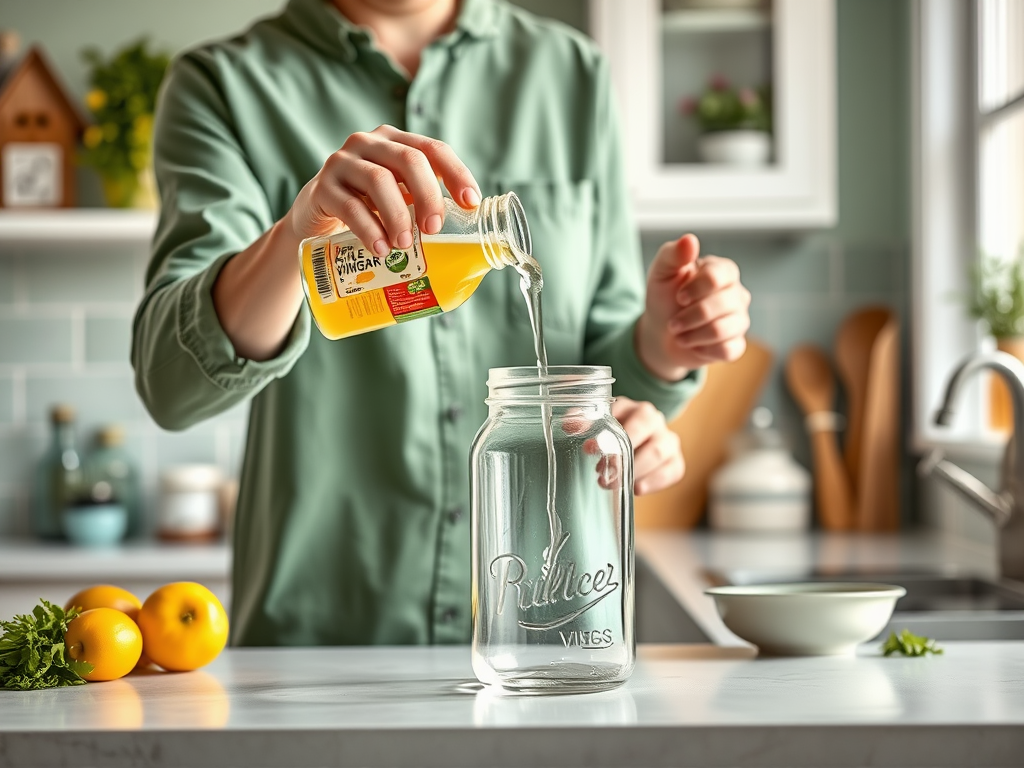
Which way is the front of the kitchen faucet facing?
to the viewer's left

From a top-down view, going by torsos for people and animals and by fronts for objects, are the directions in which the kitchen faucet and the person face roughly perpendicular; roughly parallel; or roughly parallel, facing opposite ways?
roughly perpendicular

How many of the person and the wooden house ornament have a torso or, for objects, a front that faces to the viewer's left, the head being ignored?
0

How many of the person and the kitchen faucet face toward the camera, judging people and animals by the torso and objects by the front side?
1

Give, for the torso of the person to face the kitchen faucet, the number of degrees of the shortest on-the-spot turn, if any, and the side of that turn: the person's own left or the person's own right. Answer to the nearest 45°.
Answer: approximately 135° to the person's own left

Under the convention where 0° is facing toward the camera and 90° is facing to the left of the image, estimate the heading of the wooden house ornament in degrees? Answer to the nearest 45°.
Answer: approximately 0°

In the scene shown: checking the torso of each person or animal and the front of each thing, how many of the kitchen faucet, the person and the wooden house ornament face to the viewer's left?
1
